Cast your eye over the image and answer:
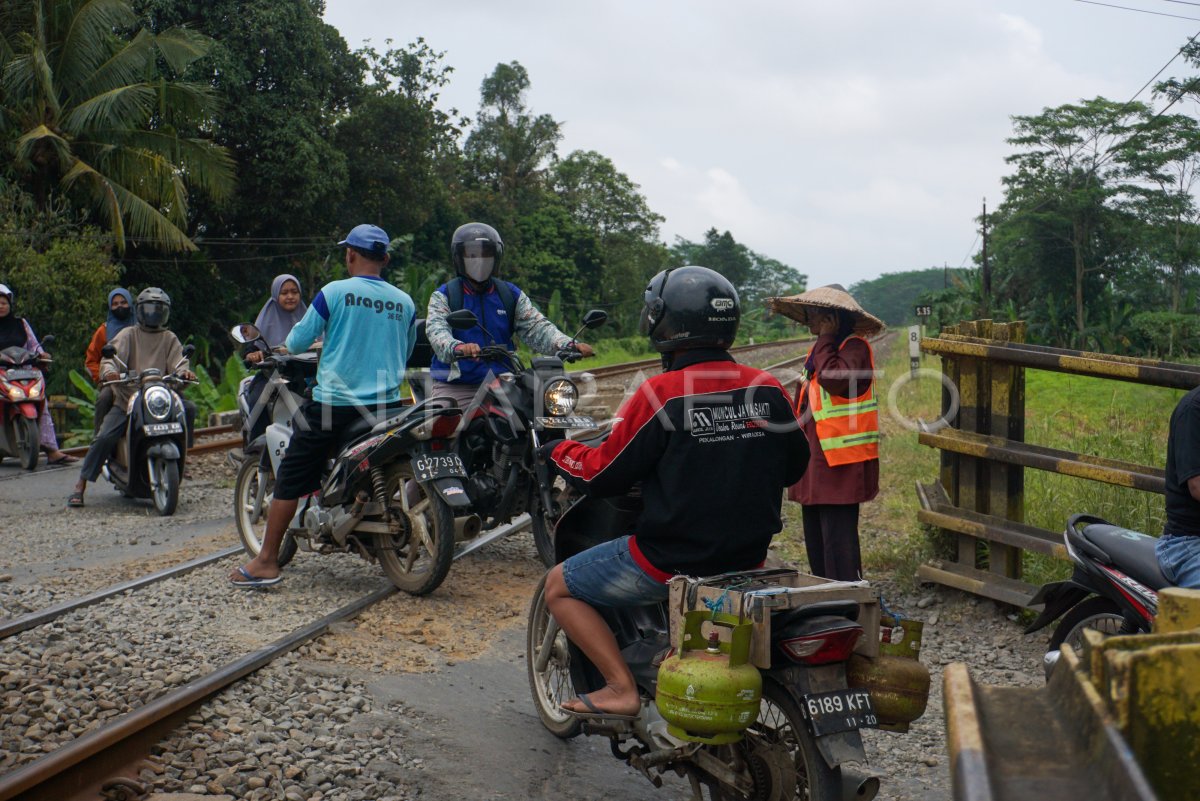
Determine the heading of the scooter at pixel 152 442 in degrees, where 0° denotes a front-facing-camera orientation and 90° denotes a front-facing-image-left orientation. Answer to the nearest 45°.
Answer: approximately 315°

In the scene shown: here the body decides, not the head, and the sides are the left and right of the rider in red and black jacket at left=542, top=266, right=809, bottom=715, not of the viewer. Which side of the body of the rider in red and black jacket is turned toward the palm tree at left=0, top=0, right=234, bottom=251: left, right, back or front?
front

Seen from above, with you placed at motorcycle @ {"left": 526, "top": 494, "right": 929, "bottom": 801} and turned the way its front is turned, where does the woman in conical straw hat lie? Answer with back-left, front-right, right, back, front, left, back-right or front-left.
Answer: front-right

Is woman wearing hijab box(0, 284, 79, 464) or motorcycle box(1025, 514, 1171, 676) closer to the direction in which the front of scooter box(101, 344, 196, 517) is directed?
the motorcycle

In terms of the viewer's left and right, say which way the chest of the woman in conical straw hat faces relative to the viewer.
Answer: facing to the left of the viewer

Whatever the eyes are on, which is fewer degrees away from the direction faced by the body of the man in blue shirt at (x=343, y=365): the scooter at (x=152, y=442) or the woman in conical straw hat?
the scooter

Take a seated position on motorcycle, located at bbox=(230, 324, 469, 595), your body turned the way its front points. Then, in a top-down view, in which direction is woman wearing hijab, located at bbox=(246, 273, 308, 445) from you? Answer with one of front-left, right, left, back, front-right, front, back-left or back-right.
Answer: front-right

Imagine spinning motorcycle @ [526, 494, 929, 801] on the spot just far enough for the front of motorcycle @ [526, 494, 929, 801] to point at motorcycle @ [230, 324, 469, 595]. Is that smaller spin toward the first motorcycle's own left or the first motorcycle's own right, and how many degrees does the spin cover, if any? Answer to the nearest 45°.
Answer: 0° — it already faces it

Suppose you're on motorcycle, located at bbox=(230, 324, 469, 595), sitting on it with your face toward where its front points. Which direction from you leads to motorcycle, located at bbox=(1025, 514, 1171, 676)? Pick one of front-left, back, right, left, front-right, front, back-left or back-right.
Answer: back
